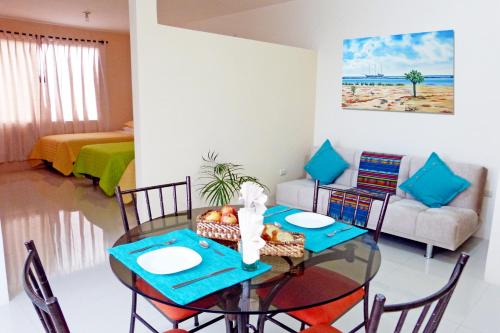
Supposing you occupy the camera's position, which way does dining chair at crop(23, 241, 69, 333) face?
facing to the right of the viewer

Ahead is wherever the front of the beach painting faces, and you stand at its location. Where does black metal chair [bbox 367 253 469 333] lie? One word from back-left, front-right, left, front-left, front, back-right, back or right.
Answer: front-left

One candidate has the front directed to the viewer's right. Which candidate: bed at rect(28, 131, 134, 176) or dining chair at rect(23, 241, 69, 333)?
the dining chair

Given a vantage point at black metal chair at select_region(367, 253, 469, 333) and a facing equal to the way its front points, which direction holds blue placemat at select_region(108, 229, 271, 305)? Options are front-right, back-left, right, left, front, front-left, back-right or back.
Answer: front-left

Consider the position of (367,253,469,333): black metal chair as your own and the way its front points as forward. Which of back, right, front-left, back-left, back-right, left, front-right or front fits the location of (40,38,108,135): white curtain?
front

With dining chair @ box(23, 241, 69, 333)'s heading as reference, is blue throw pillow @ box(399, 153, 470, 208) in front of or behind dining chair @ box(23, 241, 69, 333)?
in front

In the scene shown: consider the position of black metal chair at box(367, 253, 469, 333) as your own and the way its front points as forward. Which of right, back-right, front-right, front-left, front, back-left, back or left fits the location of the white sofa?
front-right

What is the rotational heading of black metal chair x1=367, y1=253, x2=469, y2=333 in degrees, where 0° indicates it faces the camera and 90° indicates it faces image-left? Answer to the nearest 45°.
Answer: approximately 135°

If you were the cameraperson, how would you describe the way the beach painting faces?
facing the viewer and to the left of the viewer

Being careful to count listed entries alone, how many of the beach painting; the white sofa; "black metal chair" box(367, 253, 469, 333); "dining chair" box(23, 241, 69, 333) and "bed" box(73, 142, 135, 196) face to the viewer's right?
1

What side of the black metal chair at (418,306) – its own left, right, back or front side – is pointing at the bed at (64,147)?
front

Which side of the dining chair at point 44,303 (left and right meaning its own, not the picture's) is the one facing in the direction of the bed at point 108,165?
left
